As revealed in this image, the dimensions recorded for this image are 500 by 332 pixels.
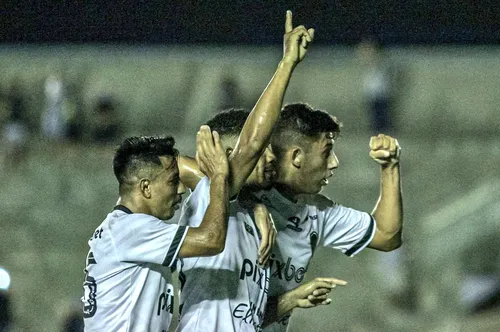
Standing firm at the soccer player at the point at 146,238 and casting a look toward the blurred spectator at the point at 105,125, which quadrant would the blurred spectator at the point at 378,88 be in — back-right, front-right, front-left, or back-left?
front-right

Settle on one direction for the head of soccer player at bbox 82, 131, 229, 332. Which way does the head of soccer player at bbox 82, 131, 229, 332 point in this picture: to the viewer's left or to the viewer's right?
to the viewer's right

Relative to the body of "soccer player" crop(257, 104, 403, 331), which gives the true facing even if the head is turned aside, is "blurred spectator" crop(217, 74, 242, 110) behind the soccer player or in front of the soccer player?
behind
